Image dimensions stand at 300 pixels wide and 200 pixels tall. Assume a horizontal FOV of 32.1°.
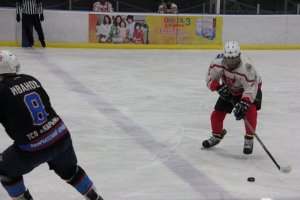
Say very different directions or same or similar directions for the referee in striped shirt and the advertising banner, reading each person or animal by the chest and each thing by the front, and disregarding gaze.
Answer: same or similar directions

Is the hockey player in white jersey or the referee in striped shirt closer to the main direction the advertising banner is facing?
the hockey player in white jersey

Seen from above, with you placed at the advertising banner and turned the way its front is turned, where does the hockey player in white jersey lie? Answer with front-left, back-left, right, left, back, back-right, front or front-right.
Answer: front

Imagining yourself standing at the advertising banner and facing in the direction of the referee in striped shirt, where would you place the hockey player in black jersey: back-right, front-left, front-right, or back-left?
front-left

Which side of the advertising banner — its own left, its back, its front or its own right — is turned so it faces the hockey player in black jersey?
front

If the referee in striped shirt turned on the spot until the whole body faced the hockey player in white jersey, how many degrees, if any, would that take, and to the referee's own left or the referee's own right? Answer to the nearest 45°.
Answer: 0° — they already face them

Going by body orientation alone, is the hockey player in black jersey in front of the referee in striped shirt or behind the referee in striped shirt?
in front

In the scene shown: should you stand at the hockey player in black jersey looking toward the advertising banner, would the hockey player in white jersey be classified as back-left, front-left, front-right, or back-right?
front-right

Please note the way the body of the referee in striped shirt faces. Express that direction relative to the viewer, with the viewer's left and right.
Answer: facing the viewer

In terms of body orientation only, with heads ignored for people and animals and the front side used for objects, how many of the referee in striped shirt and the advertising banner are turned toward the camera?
2

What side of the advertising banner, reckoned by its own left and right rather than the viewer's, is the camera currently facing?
front

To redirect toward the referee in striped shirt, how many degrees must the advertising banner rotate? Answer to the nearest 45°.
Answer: approximately 90° to its right

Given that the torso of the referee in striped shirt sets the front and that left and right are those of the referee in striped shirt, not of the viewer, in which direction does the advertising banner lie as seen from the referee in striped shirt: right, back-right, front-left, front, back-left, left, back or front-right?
left
